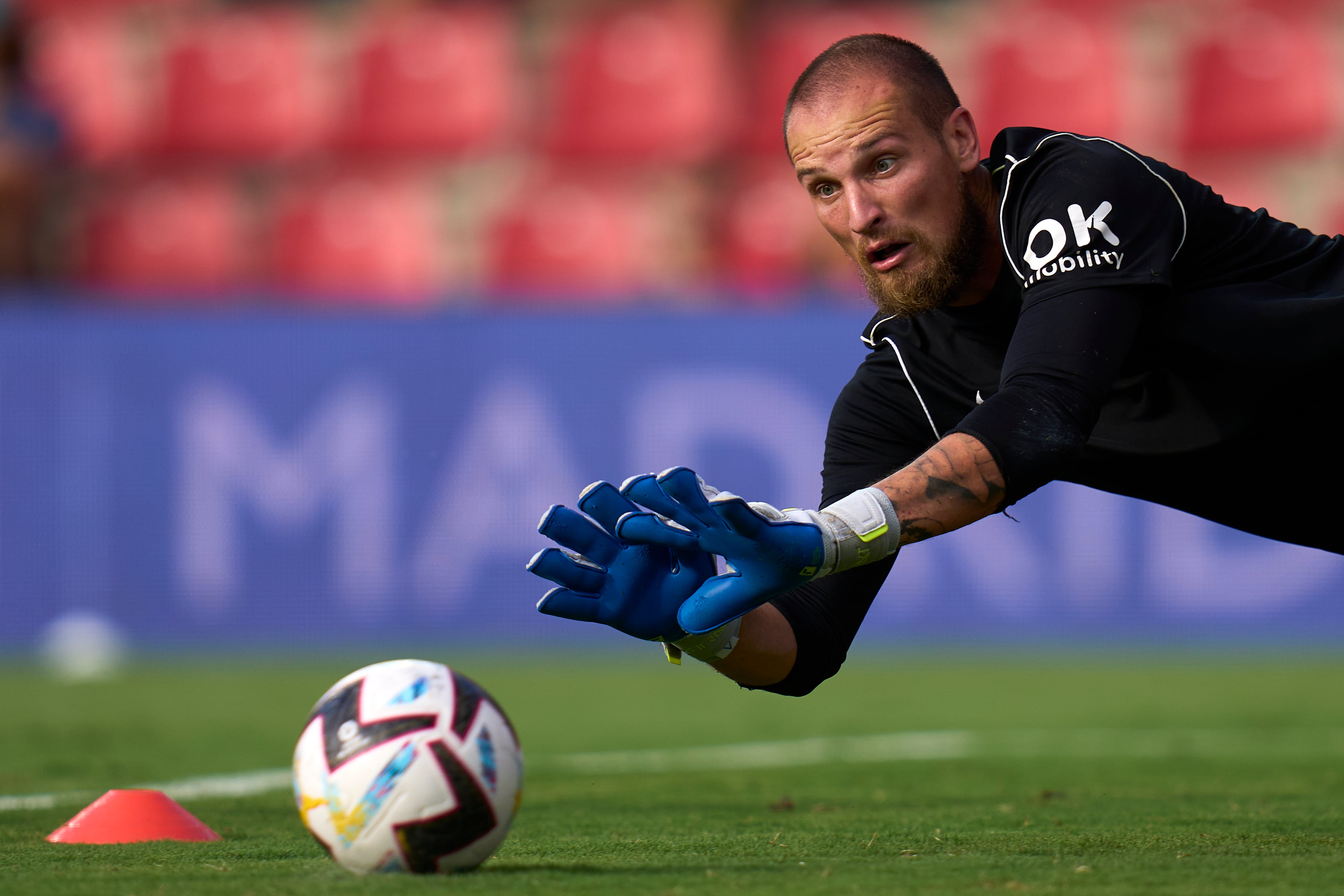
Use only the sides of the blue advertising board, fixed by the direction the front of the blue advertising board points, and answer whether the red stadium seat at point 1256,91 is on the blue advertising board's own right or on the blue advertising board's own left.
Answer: on the blue advertising board's own left

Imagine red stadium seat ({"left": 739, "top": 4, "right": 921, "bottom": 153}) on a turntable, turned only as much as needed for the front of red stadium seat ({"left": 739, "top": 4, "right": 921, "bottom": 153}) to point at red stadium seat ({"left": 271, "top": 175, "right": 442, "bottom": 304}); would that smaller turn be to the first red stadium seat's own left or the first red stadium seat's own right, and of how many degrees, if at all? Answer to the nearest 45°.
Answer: approximately 90° to the first red stadium seat's own right

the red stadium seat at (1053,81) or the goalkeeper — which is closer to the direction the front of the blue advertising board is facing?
the goalkeeper

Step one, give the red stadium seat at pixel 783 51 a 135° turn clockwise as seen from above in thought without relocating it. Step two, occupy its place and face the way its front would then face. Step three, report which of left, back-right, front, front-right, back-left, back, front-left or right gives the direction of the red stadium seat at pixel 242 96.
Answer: front-left

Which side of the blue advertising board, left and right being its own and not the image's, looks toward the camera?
front

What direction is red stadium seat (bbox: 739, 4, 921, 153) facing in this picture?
toward the camera

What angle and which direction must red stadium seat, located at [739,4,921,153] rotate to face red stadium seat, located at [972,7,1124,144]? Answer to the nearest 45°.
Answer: approximately 90° to its left

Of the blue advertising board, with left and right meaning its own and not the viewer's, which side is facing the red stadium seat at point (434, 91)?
back

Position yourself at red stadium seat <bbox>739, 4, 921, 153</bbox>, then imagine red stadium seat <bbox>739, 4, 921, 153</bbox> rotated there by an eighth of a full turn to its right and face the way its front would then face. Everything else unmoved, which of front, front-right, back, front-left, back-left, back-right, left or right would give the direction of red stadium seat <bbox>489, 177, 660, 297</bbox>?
front

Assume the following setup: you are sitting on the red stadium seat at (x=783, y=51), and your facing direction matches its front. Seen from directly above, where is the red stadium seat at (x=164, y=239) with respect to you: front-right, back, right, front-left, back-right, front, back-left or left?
right

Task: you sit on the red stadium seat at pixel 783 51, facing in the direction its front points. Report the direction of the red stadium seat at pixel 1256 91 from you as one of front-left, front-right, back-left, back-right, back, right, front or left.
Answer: left

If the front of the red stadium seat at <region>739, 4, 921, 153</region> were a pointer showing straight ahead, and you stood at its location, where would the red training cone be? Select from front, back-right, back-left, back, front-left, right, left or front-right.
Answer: front

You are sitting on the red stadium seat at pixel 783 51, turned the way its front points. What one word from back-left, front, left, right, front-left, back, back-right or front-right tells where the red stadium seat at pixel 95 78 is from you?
right

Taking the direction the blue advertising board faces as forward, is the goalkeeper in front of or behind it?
in front

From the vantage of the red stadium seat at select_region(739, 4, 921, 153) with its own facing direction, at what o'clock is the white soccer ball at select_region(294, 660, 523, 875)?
The white soccer ball is roughly at 12 o'clock from the red stadium seat.

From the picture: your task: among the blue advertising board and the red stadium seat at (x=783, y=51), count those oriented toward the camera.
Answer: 2

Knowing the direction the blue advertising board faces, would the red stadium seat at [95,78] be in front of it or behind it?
behind

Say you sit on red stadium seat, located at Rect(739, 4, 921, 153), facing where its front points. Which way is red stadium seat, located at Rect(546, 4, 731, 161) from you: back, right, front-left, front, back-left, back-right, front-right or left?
right

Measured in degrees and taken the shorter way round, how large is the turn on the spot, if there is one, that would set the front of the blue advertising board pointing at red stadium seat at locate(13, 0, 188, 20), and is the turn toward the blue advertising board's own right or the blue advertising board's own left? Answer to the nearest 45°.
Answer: approximately 135° to the blue advertising board's own right

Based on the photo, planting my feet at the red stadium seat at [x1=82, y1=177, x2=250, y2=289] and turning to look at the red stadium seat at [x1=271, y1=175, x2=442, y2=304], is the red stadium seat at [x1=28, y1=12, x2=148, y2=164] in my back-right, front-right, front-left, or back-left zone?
back-left
